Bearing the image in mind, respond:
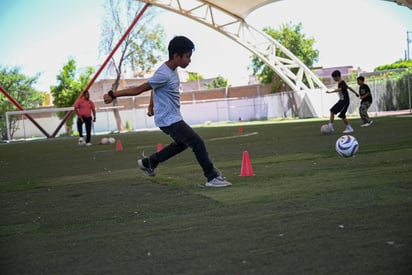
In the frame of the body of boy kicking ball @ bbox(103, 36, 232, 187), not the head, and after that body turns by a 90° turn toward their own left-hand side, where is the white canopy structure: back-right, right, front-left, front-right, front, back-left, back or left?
front

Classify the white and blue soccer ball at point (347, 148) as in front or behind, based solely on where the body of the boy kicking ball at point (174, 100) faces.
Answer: in front

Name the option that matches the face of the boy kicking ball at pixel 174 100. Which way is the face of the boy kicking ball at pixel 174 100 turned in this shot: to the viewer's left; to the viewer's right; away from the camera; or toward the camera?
to the viewer's right

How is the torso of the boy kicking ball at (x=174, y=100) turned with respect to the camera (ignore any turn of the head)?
to the viewer's right
